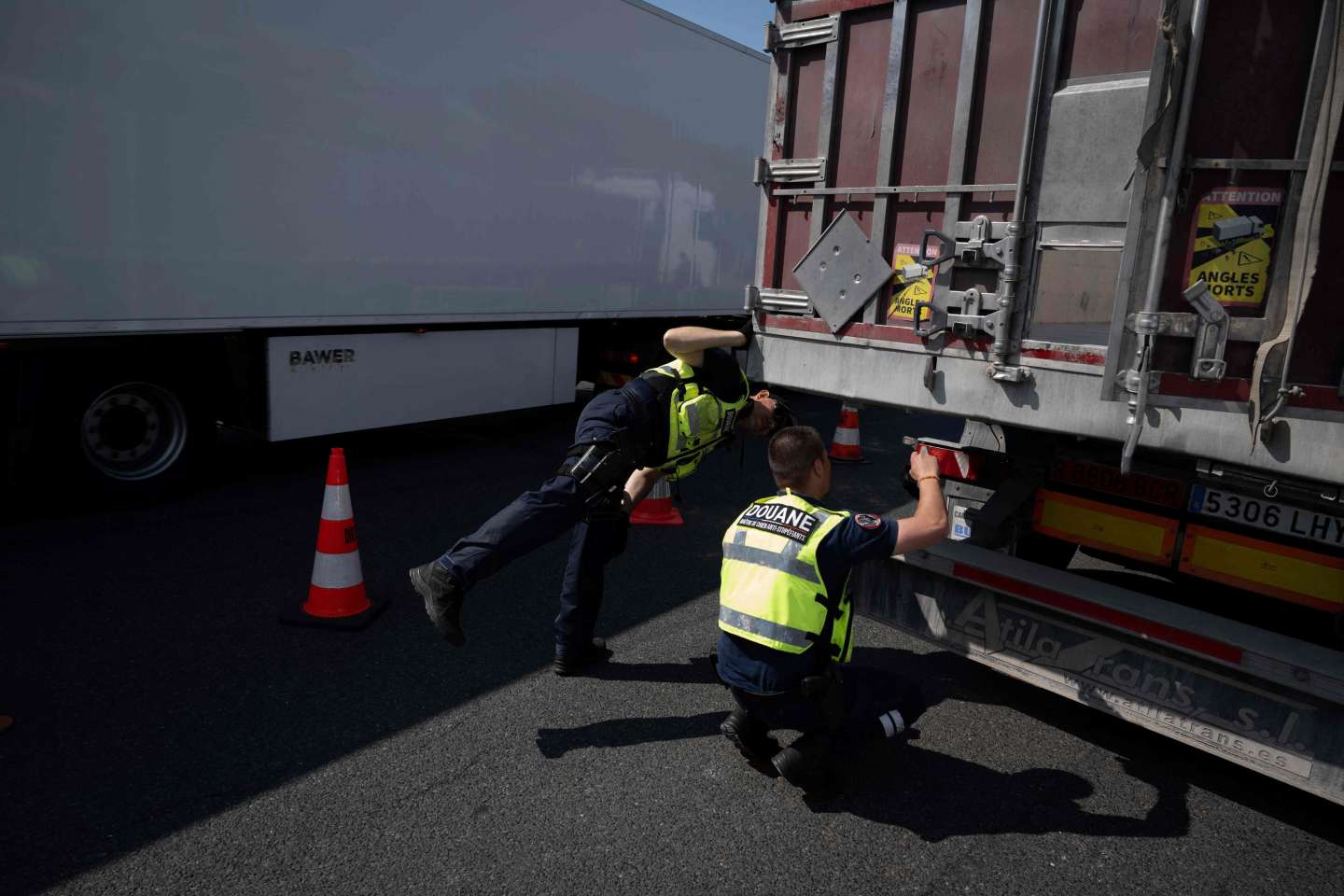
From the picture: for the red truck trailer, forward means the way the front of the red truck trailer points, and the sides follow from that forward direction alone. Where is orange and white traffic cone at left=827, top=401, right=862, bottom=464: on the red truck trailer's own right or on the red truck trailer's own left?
on the red truck trailer's own left

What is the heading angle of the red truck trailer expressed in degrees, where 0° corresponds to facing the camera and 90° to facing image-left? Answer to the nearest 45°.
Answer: approximately 225°

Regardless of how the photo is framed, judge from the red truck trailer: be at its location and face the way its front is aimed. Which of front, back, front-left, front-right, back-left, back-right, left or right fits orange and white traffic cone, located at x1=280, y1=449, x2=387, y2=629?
back-left

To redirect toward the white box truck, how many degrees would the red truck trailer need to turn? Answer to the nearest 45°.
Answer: approximately 135° to its left

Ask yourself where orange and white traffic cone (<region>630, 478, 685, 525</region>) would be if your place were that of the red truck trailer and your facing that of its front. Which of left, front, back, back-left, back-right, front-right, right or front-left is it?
left
